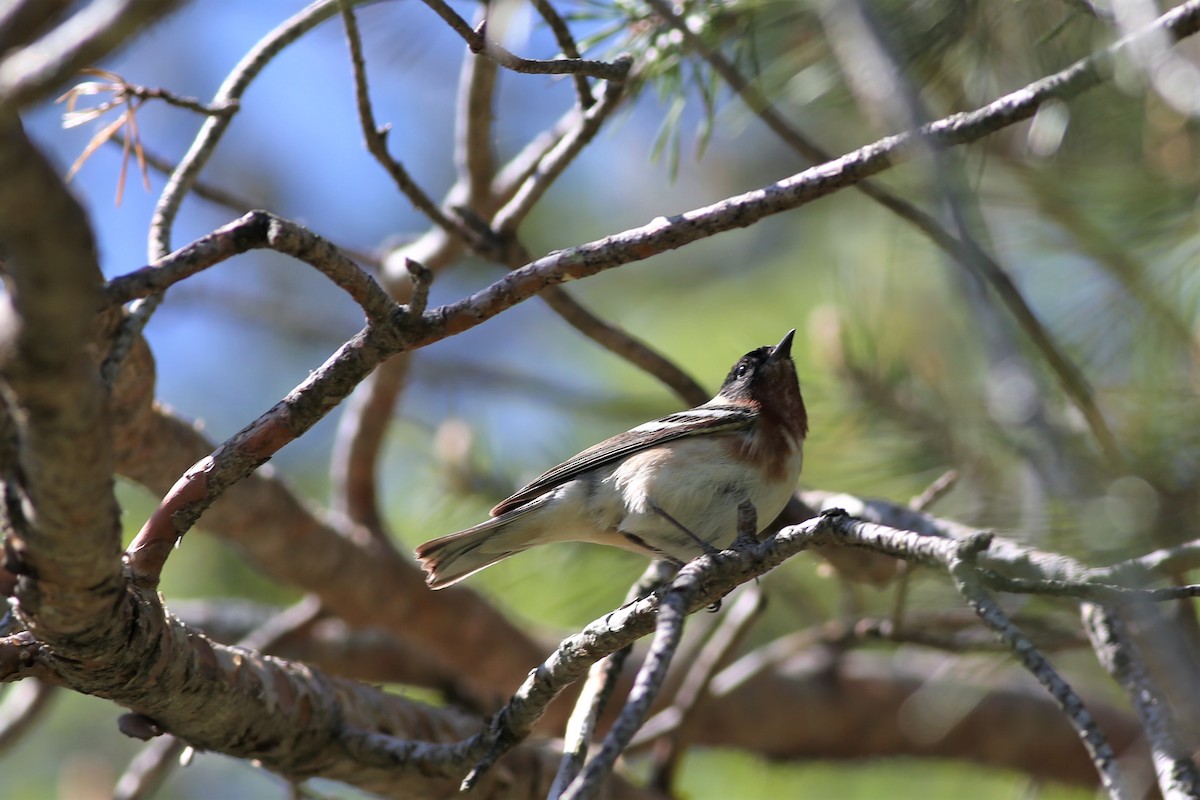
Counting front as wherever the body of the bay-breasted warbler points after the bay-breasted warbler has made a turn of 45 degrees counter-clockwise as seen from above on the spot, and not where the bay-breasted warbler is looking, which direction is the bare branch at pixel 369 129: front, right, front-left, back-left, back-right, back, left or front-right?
back

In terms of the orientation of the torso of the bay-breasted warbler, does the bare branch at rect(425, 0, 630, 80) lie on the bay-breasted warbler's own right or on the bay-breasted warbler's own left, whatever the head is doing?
on the bay-breasted warbler's own left

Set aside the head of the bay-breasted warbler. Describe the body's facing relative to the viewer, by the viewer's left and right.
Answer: facing to the right of the viewer
